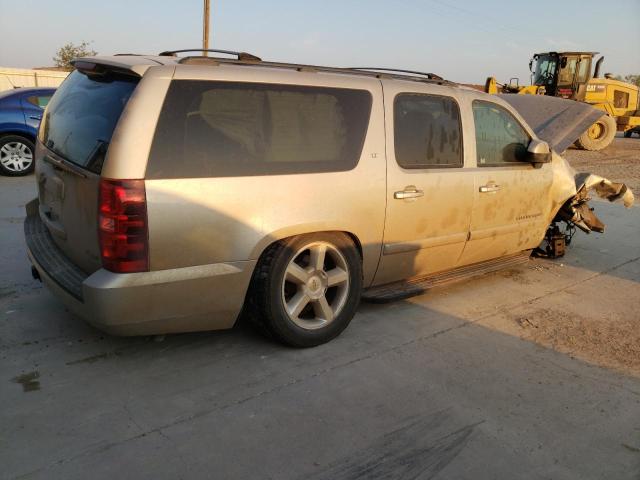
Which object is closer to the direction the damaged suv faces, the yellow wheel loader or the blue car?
the yellow wheel loader

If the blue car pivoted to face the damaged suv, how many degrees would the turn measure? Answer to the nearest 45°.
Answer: approximately 90° to its right

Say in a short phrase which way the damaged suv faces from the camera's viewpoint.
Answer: facing away from the viewer and to the right of the viewer

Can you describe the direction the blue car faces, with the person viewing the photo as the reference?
facing to the right of the viewer

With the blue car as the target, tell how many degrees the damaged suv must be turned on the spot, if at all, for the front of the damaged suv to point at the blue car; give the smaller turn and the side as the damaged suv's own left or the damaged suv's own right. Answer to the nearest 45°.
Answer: approximately 90° to the damaged suv's own left
